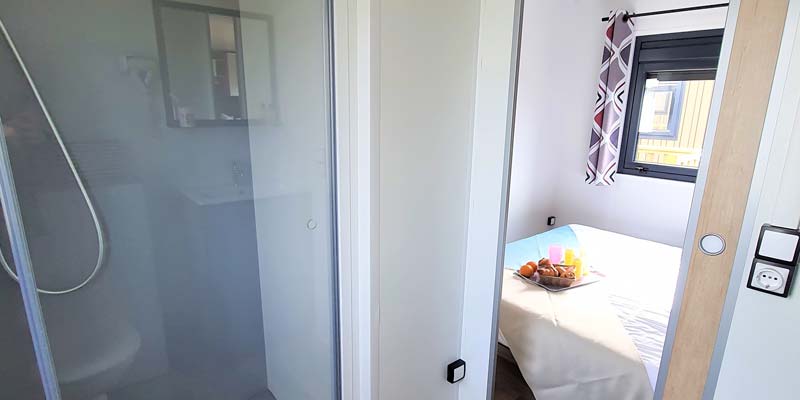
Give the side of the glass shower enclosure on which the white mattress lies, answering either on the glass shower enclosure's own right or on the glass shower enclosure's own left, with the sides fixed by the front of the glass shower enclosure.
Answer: on the glass shower enclosure's own left

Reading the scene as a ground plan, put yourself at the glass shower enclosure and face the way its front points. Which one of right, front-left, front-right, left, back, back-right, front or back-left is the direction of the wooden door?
front-left

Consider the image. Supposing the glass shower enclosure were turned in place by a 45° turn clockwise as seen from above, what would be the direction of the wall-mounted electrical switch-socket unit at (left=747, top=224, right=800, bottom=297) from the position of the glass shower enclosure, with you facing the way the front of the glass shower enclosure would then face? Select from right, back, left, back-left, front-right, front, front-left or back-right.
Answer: left

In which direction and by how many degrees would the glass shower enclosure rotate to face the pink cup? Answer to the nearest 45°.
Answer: approximately 90° to its left

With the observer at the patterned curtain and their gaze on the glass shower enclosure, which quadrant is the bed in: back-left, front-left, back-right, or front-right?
front-left

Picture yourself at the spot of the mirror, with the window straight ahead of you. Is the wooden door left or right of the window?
right

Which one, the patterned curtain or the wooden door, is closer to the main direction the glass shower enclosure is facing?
the wooden door

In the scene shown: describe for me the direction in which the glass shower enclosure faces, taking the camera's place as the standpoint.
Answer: facing the viewer

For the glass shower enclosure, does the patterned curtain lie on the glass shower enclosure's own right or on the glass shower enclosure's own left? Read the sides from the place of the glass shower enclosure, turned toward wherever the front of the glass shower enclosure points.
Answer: on the glass shower enclosure's own left
